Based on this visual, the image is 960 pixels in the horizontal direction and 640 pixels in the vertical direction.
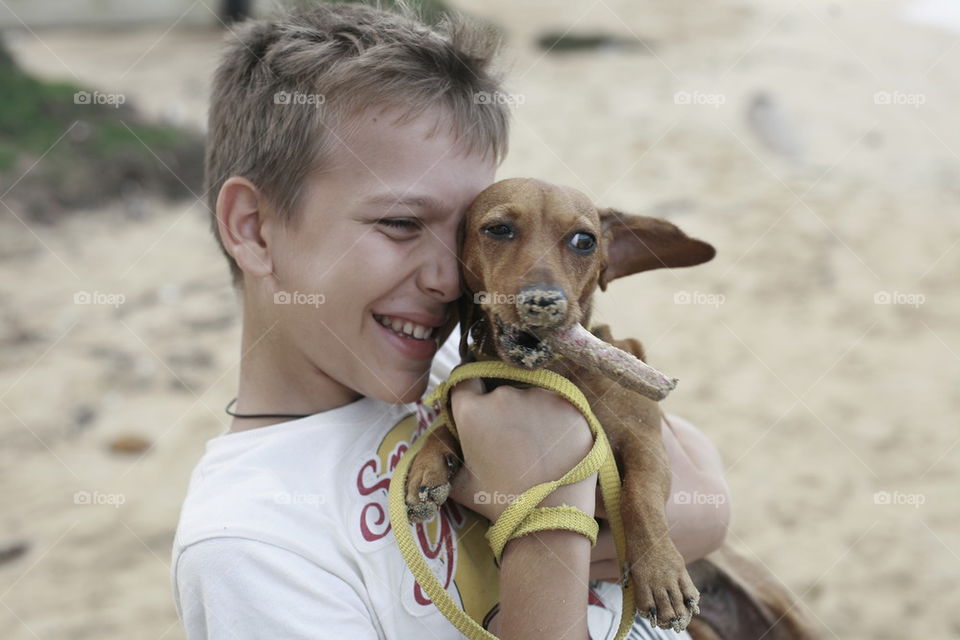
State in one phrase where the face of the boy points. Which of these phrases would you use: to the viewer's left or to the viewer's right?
to the viewer's right

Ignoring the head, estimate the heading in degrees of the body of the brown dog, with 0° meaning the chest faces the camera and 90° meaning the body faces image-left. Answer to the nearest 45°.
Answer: approximately 0°

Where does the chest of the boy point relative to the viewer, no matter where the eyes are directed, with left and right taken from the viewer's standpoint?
facing the viewer and to the right of the viewer
